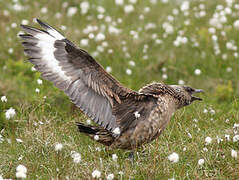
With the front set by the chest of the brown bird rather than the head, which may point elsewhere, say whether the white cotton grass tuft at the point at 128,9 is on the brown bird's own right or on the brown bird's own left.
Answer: on the brown bird's own left

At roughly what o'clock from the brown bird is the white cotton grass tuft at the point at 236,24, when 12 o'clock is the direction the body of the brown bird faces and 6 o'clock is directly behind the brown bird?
The white cotton grass tuft is roughly at 10 o'clock from the brown bird.

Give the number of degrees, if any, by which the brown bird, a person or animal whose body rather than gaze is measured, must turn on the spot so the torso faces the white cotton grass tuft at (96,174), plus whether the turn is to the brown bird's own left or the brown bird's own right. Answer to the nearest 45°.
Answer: approximately 90° to the brown bird's own right

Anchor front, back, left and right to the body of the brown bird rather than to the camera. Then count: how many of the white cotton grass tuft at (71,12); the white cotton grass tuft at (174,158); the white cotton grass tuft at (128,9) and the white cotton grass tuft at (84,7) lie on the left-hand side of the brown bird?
3

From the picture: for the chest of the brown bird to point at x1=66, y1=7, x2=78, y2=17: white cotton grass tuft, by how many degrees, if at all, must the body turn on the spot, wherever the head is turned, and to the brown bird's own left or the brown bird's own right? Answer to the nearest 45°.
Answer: approximately 90° to the brown bird's own left

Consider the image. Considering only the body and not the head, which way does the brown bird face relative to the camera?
to the viewer's right

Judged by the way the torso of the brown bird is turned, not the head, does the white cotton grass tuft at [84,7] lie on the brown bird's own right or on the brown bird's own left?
on the brown bird's own left
